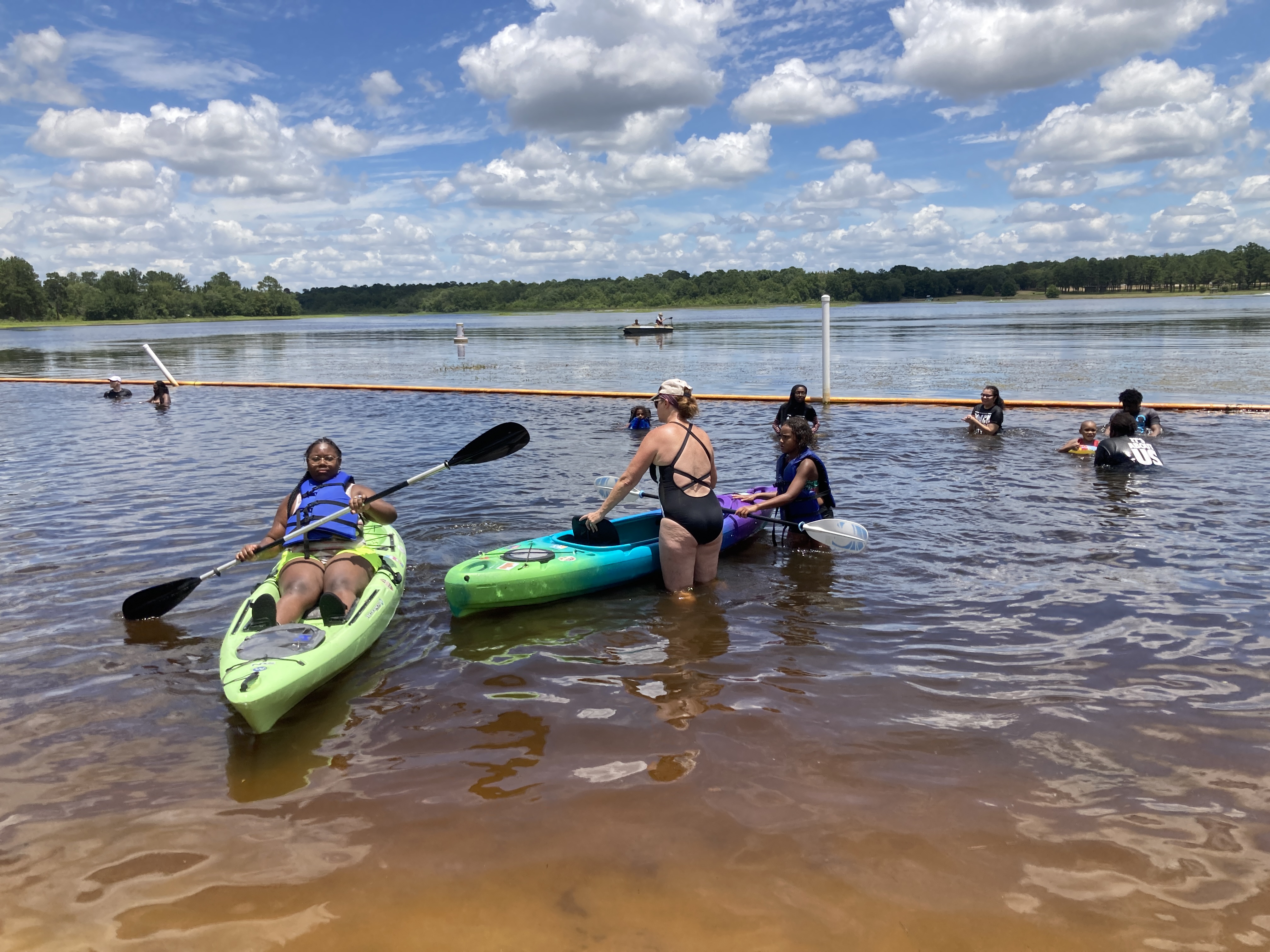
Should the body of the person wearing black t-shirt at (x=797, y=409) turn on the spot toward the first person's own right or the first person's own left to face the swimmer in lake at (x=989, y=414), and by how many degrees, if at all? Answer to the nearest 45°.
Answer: approximately 135° to the first person's own left

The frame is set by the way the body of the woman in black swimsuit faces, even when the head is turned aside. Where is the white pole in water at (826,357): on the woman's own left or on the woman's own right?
on the woman's own right

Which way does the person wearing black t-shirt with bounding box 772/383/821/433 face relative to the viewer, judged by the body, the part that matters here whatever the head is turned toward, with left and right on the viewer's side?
facing the viewer

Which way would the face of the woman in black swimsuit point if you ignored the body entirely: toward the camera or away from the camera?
away from the camera

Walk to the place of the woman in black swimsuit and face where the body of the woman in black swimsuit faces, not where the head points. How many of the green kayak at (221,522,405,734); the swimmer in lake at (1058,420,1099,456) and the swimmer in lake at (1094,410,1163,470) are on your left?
1

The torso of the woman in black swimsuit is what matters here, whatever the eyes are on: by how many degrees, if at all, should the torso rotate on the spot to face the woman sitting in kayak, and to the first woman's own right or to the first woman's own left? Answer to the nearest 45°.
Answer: approximately 45° to the first woman's own left

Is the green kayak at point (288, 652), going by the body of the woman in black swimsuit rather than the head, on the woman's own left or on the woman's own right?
on the woman's own left

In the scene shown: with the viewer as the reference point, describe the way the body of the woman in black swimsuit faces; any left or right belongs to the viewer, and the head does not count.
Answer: facing away from the viewer and to the left of the viewer

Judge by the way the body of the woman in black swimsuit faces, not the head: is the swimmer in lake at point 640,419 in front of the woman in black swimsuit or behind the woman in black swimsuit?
in front

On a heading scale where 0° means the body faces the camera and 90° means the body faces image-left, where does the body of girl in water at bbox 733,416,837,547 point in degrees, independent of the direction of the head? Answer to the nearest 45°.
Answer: approximately 90°
